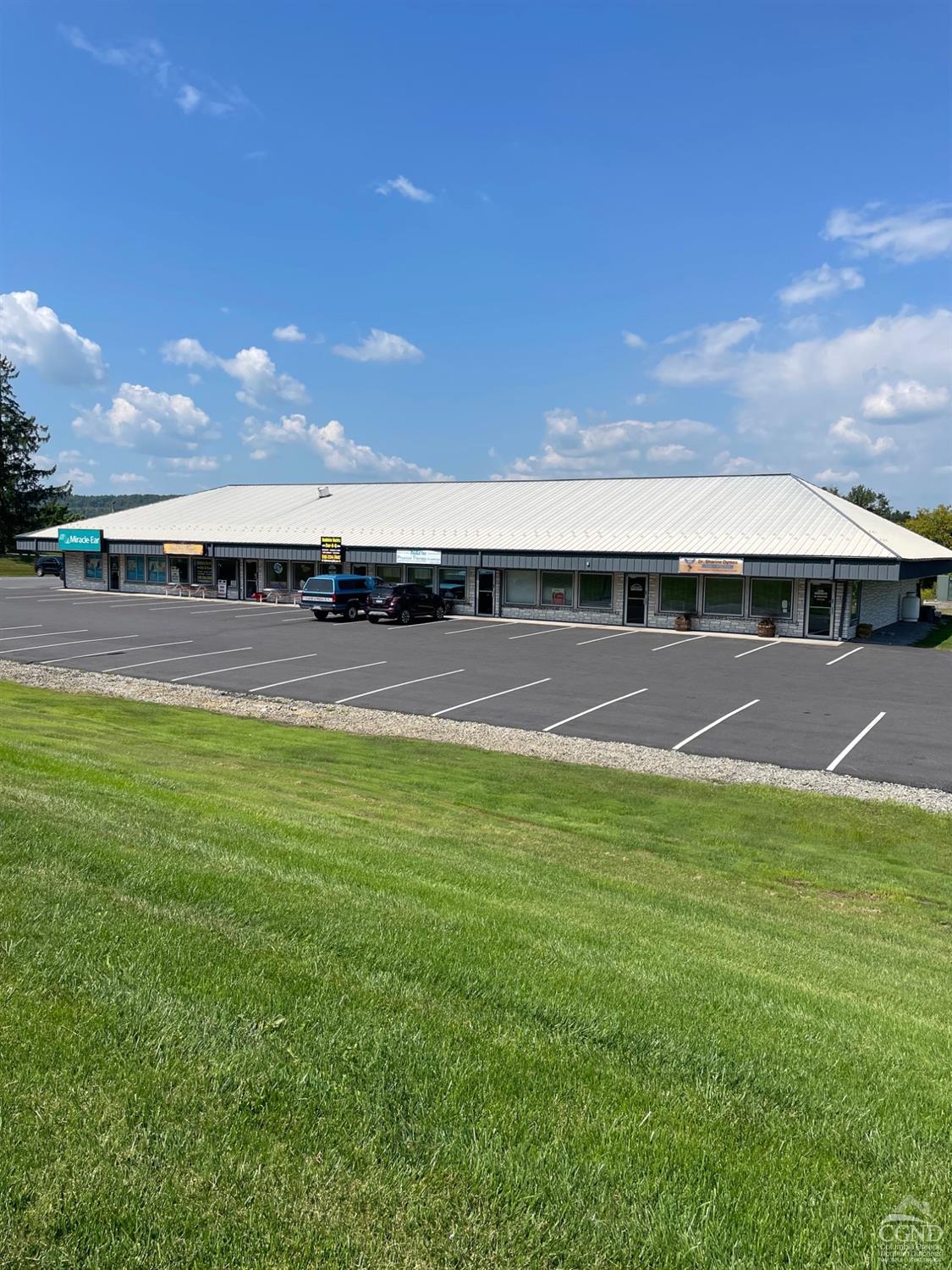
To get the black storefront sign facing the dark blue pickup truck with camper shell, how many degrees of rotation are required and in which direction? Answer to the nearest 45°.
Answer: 0° — it already faces it

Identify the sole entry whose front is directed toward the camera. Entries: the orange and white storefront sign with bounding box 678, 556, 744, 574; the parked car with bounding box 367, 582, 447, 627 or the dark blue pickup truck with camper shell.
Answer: the orange and white storefront sign

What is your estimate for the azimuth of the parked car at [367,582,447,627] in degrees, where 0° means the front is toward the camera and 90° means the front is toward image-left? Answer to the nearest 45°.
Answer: approximately 225°

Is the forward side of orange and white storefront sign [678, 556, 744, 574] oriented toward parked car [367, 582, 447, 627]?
no

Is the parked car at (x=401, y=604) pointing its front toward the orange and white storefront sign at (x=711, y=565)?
no

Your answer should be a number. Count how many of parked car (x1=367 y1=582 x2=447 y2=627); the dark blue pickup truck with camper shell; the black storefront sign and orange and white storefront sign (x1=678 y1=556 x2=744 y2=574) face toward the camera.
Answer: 2

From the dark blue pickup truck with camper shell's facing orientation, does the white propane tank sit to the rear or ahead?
ahead

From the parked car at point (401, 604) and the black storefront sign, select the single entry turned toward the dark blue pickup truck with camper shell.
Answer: the black storefront sign

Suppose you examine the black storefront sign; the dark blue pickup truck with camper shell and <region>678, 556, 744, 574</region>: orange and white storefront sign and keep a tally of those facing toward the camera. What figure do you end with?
2

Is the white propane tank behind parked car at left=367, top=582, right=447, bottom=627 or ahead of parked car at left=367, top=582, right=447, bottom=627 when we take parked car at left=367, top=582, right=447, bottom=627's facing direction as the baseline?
ahead

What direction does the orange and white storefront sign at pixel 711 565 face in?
toward the camera

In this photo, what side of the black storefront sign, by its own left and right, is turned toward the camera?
front

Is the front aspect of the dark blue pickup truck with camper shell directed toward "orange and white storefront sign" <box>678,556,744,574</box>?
no

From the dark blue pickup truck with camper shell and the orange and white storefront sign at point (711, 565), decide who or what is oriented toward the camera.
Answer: the orange and white storefront sign

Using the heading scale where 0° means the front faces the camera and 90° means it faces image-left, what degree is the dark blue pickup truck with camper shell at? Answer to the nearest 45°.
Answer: approximately 225°

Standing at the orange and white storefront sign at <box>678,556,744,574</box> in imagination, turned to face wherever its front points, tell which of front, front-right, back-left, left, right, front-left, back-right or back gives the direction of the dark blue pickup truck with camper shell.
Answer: right

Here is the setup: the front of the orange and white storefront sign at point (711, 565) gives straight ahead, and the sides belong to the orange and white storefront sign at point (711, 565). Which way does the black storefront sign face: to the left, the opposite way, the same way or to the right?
the same way

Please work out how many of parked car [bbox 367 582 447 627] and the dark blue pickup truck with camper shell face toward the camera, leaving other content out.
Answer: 0
